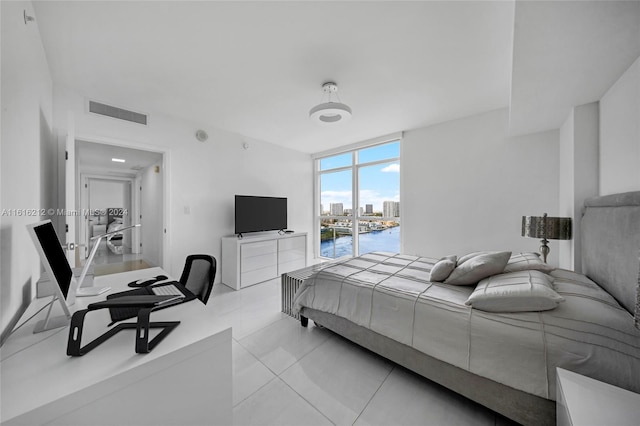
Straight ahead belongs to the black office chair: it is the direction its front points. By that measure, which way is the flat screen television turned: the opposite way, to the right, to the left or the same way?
to the left

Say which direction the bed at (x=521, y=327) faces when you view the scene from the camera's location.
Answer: facing away from the viewer and to the left of the viewer

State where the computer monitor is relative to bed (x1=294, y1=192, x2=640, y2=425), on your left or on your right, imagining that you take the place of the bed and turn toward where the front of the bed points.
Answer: on your left

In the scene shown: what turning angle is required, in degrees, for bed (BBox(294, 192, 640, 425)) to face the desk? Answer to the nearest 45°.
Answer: approximately 90° to its left
